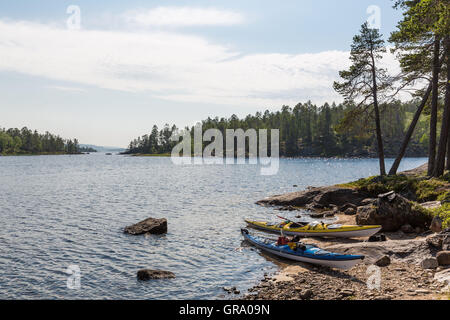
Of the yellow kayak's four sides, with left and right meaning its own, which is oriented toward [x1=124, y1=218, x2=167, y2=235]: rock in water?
back

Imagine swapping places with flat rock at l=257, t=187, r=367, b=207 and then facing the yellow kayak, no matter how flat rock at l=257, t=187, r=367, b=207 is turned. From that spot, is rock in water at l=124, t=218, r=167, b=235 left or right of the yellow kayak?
right

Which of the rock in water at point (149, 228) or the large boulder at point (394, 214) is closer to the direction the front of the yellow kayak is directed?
the large boulder

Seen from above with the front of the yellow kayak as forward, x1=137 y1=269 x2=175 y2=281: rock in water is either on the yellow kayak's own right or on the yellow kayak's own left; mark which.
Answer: on the yellow kayak's own right

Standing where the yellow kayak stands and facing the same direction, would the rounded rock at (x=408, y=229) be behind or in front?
in front

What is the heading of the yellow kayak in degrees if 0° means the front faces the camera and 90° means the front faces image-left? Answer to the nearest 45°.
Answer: approximately 270°

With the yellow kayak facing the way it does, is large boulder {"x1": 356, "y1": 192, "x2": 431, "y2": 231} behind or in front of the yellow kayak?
in front

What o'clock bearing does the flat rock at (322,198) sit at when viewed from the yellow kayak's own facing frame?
The flat rock is roughly at 9 o'clock from the yellow kayak.
